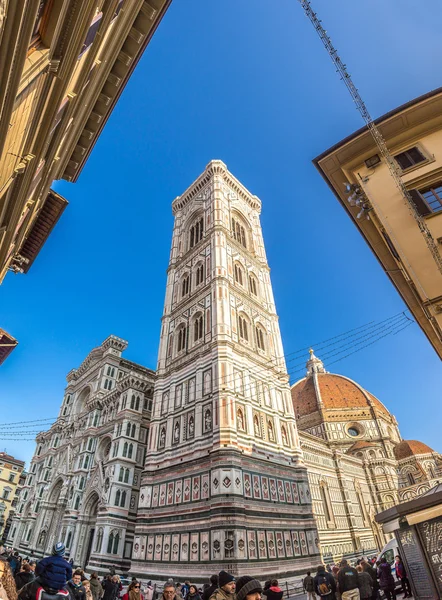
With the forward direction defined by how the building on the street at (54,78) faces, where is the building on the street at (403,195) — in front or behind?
in front

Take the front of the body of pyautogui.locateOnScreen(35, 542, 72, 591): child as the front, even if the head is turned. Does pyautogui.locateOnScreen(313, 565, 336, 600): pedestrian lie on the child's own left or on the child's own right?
on the child's own right

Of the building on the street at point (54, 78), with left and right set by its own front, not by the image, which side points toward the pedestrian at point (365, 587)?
front

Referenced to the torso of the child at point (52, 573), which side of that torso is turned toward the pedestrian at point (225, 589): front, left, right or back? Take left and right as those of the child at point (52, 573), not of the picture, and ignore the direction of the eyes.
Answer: right

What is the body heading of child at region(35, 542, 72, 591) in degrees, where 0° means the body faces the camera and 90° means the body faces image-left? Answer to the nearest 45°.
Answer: approximately 180°

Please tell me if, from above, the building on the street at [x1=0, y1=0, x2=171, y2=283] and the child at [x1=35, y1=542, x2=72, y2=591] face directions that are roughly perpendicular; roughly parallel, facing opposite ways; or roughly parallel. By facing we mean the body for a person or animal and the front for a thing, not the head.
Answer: roughly perpendicular

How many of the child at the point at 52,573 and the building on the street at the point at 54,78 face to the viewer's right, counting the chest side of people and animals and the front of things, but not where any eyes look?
1

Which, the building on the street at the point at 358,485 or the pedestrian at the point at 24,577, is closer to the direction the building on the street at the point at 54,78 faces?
the building on the street

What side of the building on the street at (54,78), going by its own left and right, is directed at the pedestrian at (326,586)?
front

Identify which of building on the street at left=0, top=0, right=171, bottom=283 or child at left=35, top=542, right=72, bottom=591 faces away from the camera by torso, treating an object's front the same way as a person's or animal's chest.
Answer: the child

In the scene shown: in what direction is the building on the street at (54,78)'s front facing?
to the viewer's right

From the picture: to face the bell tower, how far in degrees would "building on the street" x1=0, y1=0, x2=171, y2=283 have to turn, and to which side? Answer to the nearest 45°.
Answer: approximately 45° to its left
